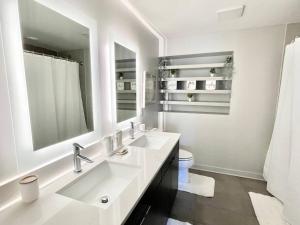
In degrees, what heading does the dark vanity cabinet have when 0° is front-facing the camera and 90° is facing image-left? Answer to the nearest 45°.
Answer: approximately 270°
